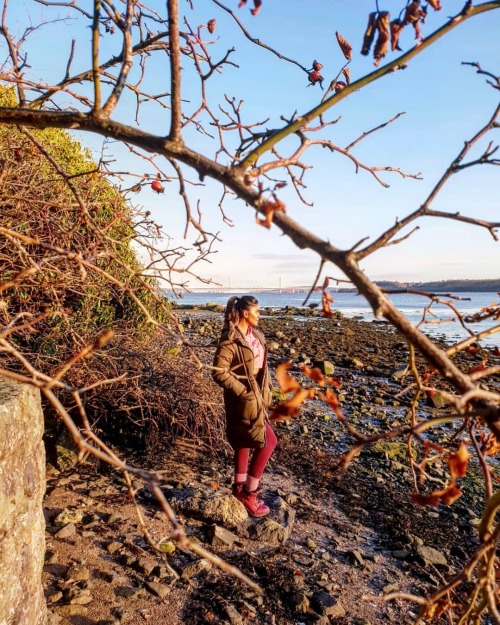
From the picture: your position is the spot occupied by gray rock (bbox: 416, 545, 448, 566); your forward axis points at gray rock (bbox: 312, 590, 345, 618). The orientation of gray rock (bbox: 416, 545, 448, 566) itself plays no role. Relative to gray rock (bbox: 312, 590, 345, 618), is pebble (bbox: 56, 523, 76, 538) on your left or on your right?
right

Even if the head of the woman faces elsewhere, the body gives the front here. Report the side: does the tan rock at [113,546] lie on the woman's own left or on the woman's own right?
on the woman's own right

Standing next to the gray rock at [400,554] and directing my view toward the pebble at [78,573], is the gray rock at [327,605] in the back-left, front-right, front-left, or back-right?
front-left

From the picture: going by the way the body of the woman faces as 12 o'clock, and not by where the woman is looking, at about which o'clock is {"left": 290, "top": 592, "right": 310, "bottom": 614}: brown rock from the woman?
The brown rock is roughly at 1 o'clock from the woman.

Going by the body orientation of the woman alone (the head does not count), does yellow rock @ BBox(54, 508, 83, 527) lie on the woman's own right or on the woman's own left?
on the woman's own right

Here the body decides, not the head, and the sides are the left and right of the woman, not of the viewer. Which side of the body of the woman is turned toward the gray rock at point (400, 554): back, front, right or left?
front

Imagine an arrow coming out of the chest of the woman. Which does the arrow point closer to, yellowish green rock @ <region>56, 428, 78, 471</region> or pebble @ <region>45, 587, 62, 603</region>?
the pebble

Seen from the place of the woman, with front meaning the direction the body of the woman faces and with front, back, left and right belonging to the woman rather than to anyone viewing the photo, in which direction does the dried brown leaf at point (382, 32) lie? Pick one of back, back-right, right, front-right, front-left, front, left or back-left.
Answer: front-right

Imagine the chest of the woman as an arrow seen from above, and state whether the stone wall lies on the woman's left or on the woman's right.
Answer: on the woman's right

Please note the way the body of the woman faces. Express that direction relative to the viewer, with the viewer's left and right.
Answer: facing the viewer and to the right of the viewer

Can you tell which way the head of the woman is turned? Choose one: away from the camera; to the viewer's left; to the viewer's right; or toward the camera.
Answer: to the viewer's right

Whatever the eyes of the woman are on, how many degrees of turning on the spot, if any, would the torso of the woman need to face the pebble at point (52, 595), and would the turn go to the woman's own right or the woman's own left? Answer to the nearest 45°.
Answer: approximately 90° to the woman's own right

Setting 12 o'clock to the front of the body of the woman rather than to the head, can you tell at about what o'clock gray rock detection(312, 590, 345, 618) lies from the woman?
The gray rock is roughly at 1 o'clock from the woman.
